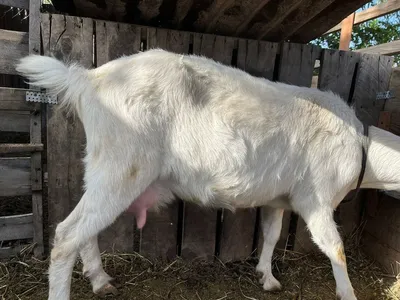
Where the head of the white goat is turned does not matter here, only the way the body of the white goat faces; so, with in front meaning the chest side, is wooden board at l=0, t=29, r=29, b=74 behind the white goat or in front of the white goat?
behind

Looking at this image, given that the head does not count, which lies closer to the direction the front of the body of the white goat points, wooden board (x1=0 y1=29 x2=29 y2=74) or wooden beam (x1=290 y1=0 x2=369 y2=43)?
the wooden beam

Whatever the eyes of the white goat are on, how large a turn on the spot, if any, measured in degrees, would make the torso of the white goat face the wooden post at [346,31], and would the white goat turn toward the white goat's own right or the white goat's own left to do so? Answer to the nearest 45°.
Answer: approximately 45° to the white goat's own left

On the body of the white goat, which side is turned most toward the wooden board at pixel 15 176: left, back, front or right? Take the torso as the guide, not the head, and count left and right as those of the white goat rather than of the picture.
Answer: back

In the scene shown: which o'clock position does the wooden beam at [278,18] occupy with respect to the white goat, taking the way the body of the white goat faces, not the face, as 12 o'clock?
The wooden beam is roughly at 10 o'clock from the white goat.

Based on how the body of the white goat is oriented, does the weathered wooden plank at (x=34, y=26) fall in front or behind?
behind

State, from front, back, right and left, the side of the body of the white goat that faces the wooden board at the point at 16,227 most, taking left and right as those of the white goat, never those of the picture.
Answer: back

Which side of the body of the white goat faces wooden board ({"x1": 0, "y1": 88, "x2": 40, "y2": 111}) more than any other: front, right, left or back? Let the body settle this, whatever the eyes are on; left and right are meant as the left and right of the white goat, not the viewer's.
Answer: back

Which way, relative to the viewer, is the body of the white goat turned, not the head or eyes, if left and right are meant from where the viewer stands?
facing to the right of the viewer

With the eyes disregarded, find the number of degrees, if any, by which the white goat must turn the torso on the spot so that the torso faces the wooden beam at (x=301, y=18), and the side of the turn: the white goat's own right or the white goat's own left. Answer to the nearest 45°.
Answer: approximately 45° to the white goat's own left
